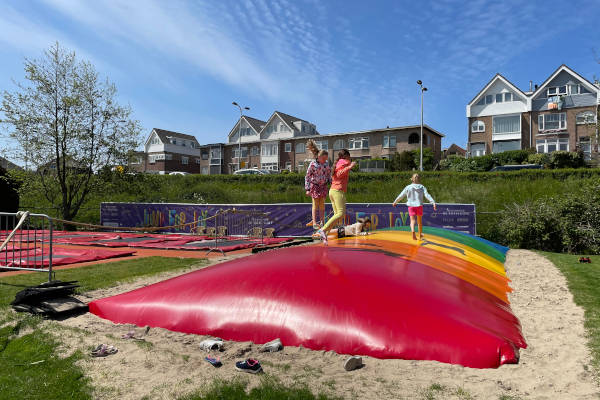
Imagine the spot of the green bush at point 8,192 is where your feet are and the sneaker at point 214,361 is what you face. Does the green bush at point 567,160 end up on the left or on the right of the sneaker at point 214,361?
left

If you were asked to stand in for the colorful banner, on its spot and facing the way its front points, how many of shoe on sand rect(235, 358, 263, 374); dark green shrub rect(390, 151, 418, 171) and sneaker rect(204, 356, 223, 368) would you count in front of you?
2

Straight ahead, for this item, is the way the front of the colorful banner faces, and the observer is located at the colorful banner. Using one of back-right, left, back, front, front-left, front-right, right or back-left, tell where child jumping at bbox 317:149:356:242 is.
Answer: front

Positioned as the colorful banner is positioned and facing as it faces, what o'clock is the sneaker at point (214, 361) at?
The sneaker is roughly at 12 o'clock from the colorful banner.

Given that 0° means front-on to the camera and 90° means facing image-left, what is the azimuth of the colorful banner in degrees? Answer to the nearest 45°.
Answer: approximately 0°

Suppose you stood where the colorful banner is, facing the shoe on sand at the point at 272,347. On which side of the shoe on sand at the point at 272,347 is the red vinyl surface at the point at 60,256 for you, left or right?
right

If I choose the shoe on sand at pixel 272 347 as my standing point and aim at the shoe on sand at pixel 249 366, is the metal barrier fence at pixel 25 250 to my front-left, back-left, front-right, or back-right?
back-right

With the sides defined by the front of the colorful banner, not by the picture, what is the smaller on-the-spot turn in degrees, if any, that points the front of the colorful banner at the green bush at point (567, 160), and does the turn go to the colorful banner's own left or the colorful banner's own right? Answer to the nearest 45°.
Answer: approximately 135° to the colorful banner's own left

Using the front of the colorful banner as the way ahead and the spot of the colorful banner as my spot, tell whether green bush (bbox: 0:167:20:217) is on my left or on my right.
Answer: on my right

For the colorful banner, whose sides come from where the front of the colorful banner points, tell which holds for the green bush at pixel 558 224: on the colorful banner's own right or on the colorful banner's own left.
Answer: on the colorful banner's own left

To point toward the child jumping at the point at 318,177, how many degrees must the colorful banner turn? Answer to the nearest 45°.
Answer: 0° — it already faces them

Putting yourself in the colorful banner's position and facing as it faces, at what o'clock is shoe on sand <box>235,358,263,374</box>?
The shoe on sand is roughly at 12 o'clock from the colorful banner.

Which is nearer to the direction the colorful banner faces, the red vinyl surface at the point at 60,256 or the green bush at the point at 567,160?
the red vinyl surface

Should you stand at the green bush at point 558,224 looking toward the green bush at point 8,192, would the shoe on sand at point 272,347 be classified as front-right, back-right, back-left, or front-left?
front-left

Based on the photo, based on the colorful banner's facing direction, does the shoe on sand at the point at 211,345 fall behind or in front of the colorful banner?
in front

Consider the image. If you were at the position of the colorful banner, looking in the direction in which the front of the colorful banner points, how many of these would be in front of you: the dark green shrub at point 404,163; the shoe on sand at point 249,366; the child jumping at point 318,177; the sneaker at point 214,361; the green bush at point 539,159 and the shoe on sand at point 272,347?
4

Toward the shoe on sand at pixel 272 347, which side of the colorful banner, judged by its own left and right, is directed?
front
